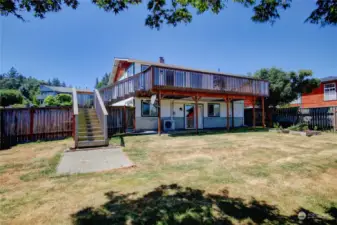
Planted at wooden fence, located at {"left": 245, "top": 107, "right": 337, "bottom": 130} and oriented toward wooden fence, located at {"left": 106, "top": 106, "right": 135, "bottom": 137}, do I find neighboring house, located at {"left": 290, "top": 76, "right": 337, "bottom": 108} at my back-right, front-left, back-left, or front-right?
back-right

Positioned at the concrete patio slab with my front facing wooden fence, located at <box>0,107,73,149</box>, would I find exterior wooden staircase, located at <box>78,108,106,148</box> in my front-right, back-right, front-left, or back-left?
front-right

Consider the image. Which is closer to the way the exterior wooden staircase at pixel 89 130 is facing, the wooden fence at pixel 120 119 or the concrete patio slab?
the concrete patio slab

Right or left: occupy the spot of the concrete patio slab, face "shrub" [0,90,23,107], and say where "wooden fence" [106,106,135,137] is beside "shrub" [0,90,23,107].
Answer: right

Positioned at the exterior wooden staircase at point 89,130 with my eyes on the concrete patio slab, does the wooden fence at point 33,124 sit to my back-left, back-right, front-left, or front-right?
back-right

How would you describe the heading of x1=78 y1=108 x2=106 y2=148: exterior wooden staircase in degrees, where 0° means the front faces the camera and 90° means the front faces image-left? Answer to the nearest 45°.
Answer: approximately 0°

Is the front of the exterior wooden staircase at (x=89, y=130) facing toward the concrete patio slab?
yes

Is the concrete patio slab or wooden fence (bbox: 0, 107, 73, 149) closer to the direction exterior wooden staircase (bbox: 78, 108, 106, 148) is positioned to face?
the concrete patio slab

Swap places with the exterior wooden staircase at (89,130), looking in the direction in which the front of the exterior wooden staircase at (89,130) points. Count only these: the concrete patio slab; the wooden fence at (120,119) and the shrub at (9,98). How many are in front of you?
1

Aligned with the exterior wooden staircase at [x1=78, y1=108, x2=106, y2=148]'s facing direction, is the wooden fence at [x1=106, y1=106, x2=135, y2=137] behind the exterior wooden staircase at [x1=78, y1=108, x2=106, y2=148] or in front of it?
behind

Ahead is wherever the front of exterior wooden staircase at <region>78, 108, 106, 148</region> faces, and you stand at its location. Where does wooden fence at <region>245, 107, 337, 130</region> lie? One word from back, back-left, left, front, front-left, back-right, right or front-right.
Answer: left

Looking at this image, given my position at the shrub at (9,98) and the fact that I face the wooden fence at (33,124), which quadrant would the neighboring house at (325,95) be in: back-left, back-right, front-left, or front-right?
front-left

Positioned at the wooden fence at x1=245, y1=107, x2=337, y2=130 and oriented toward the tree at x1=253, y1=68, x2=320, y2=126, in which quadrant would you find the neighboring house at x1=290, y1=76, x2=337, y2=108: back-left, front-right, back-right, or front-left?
front-right

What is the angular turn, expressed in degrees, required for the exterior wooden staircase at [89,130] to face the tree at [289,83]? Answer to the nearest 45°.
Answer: approximately 90° to its left

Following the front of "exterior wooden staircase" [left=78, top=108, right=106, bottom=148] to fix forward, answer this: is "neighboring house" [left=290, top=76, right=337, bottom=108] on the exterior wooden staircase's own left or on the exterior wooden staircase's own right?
on the exterior wooden staircase's own left
